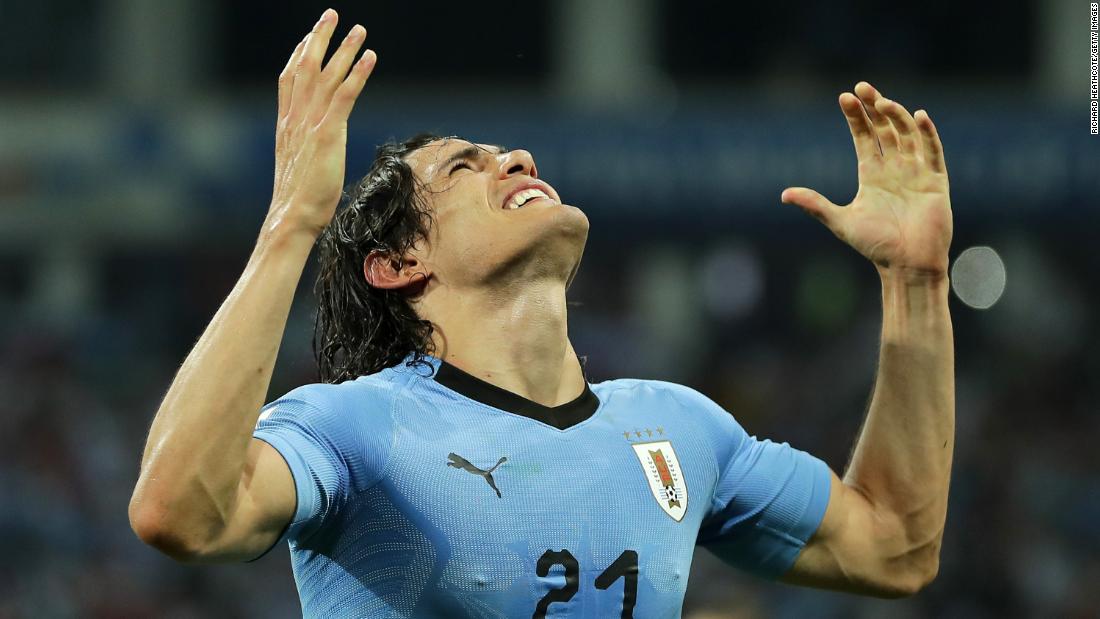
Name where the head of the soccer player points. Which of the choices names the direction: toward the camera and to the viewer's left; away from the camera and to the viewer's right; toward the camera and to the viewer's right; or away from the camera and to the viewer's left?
toward the camera and to the viewer's right

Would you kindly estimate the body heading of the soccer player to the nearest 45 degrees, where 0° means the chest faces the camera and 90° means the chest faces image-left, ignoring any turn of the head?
approximately 315°
